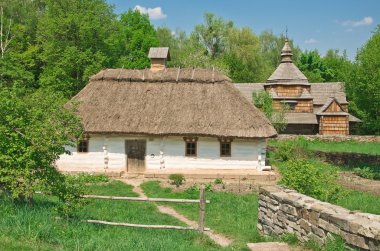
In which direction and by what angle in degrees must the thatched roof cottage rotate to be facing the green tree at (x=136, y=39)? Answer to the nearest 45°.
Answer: approximately 180°

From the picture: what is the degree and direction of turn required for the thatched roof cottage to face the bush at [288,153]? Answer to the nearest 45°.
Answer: approximately 135° to its left

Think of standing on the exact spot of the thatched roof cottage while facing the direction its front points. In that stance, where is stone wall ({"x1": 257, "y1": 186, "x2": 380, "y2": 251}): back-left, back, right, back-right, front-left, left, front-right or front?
front

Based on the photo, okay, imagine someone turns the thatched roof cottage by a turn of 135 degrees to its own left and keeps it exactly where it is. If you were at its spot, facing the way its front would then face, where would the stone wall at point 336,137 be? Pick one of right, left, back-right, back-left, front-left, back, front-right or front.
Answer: front

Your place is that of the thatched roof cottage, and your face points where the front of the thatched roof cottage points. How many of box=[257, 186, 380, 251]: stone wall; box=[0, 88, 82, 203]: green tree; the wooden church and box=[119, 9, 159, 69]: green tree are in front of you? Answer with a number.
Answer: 2

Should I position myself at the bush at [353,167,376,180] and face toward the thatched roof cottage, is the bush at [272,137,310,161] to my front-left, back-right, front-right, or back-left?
front-right

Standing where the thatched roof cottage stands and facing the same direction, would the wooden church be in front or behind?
behind

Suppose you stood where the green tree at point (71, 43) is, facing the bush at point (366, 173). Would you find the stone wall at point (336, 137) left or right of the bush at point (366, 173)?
left

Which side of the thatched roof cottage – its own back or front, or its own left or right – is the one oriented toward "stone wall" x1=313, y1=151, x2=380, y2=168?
left

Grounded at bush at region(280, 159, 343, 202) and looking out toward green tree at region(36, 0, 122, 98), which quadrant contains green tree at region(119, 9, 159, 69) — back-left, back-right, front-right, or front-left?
front-right

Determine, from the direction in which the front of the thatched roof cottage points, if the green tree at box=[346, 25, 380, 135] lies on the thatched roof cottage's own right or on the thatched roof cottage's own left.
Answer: on the thatched roof cottage's own left

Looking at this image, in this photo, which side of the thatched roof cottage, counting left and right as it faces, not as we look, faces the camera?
front
